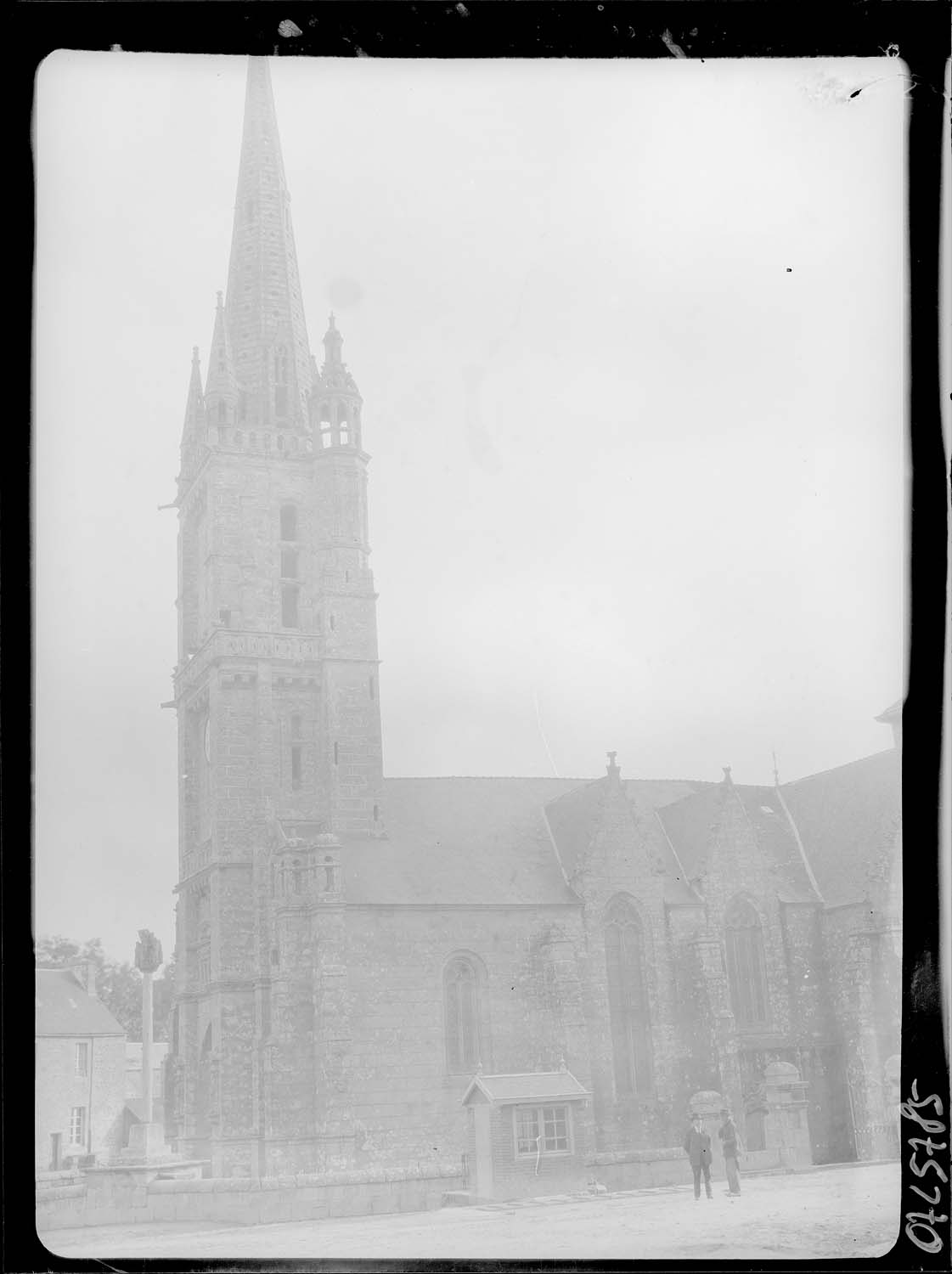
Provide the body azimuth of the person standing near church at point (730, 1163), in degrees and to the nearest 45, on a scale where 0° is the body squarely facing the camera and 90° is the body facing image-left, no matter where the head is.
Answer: approximately 45°

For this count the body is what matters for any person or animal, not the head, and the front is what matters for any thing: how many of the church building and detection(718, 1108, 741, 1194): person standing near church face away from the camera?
0

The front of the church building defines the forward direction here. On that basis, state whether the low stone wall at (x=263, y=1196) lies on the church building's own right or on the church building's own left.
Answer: on the church building's own left

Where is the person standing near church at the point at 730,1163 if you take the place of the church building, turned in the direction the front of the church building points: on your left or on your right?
on your left

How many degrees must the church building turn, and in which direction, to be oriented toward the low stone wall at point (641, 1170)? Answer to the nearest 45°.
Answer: approximately 90° to its left

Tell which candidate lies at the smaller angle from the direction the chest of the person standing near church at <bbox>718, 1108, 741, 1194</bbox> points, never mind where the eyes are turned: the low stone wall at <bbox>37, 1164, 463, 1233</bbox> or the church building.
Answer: the low stone wall

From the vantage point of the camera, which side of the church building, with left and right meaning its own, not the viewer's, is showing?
left
